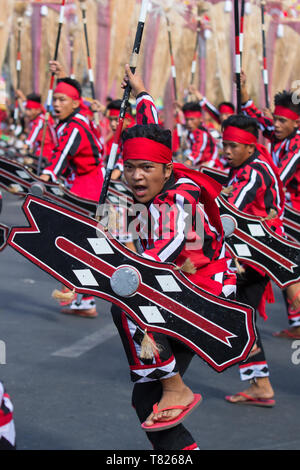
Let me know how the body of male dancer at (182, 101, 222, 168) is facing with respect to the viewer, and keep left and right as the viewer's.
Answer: facing the viewer and to the left of the viewer

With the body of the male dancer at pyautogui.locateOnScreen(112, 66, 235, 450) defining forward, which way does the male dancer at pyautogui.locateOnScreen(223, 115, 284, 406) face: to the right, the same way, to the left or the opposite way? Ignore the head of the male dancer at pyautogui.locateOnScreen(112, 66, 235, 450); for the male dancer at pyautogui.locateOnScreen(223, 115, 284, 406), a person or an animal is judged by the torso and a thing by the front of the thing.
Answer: the same way

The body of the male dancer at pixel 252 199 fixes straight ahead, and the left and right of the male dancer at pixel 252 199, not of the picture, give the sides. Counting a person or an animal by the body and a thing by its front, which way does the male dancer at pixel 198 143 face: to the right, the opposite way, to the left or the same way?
the same way

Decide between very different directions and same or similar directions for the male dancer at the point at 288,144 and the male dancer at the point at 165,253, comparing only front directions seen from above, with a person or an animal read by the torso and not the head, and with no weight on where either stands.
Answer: same or similar directions

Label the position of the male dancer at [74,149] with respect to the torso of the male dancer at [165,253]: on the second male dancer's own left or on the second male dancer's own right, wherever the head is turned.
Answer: on the second male dancer's own right

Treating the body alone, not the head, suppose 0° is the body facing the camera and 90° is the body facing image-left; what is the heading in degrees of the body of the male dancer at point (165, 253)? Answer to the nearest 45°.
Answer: approximately 45°

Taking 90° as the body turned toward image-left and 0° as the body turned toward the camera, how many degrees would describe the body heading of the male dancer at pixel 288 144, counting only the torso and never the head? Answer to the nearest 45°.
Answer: approximately 45°

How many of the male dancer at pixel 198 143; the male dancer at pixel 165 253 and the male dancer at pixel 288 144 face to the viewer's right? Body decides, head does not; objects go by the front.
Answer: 0

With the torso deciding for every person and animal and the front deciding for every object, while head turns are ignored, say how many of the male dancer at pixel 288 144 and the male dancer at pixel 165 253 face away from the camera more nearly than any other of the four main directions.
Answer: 0

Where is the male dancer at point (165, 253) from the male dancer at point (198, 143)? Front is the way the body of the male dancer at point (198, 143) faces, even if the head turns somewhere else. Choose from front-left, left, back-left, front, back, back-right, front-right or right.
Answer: front-left

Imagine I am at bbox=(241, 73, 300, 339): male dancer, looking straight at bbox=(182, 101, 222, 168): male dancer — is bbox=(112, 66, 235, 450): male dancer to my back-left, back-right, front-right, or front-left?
back-left

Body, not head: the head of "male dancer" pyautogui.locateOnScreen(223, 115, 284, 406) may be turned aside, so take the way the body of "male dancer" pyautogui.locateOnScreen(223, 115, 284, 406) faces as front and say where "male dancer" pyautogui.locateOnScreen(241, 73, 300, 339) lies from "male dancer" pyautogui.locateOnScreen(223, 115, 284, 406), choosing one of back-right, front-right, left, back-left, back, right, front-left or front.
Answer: back-right

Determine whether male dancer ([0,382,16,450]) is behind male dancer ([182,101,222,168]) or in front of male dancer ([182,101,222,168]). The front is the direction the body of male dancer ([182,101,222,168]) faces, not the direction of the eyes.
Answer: in front

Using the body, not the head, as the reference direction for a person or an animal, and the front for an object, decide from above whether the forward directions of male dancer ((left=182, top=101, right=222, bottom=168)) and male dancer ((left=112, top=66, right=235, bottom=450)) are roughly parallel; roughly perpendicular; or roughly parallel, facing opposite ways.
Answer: roughly parallel

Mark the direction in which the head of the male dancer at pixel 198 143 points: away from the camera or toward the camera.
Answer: toward the camera

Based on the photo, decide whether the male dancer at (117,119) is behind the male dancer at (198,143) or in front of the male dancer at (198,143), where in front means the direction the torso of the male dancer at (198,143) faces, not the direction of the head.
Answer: in front

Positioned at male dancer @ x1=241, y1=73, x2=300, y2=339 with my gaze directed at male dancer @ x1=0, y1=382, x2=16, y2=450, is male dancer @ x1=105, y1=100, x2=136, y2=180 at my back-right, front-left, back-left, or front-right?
back-right

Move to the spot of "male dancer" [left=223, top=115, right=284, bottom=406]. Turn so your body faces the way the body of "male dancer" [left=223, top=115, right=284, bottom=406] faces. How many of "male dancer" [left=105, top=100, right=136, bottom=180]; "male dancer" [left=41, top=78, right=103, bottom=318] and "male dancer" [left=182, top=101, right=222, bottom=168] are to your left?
0

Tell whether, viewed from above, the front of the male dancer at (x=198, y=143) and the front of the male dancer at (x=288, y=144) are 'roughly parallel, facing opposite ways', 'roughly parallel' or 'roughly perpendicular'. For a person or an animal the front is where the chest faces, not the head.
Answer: roughly parallel
